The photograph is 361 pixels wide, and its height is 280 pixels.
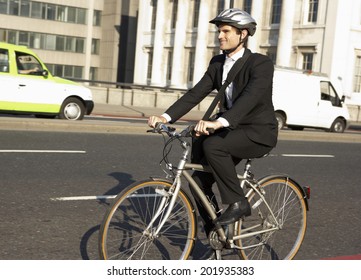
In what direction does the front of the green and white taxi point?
to the viewer's right

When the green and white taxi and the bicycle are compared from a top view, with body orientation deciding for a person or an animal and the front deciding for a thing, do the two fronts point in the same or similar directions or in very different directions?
very different directions

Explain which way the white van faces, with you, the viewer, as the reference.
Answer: facing to the right of the viewer

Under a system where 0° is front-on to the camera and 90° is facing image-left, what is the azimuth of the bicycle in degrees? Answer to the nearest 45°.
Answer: approximately 45°

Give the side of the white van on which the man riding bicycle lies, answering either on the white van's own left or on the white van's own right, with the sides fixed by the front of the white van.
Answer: on the white van's own right

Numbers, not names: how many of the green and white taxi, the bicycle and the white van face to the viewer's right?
2

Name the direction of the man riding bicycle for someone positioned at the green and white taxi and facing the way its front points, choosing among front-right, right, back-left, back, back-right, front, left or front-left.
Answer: right

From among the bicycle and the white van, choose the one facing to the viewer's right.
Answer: the white van

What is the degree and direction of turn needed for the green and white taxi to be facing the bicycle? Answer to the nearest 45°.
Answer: approximately 90° to its right

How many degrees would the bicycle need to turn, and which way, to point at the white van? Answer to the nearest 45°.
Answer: approximately 135° to its right

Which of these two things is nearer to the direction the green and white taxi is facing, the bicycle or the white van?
the white van
